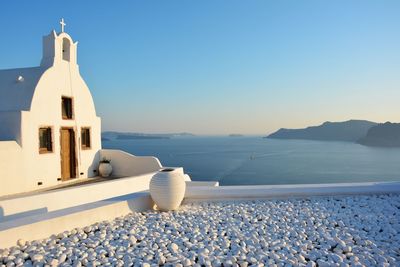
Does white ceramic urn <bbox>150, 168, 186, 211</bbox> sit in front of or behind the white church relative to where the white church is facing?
in front

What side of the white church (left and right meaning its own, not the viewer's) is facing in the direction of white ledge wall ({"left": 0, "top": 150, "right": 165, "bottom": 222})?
front

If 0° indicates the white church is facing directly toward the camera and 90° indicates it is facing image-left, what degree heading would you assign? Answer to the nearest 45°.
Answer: approximately 315°

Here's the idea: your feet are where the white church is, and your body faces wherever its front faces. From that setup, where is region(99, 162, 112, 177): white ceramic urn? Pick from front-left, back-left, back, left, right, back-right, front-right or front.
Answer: left
